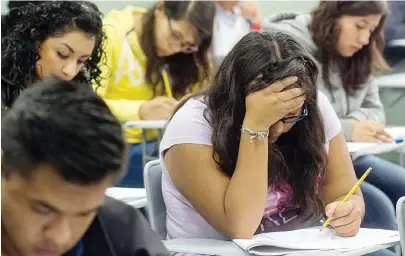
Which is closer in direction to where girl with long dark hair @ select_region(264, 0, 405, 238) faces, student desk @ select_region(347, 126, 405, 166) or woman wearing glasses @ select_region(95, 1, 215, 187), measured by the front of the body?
the student desk

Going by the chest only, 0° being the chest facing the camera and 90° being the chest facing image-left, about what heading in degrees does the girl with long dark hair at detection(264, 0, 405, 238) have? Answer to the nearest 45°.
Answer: approximately 315°

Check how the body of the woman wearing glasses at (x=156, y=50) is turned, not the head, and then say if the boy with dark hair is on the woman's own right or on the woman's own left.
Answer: on the woman's own right

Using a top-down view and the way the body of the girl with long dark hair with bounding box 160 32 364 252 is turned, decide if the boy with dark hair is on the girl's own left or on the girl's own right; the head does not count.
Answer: on the girl's own right
